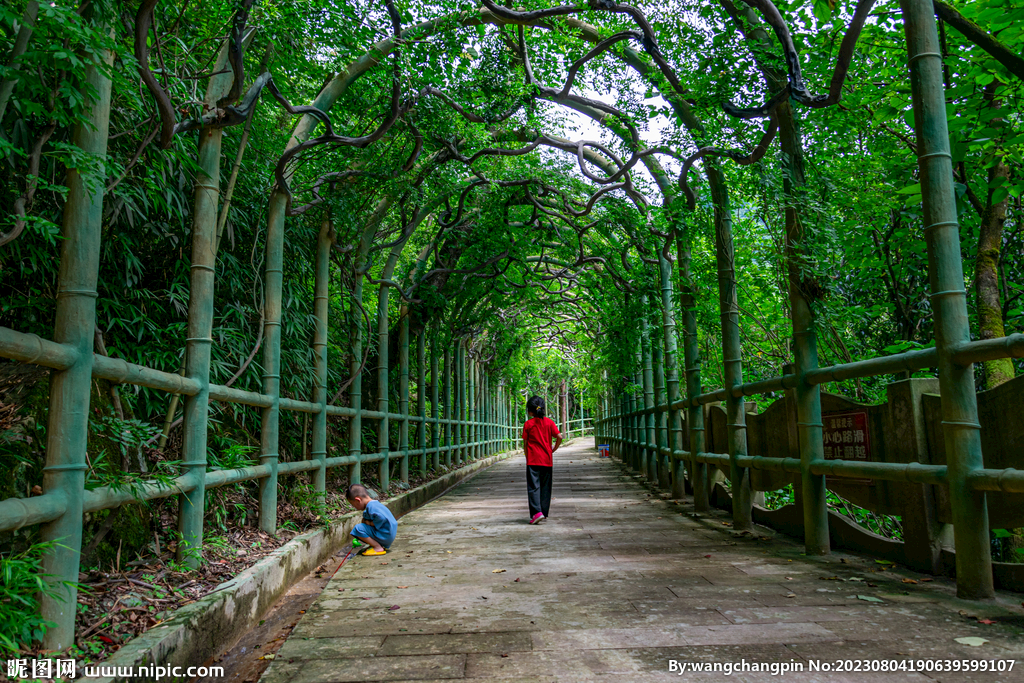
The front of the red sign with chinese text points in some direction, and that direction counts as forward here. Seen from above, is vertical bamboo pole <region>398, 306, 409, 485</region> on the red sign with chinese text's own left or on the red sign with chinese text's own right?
on the red sign with chinese text's own right

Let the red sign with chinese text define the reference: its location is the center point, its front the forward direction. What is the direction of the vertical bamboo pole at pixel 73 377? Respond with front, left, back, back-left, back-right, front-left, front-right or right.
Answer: front

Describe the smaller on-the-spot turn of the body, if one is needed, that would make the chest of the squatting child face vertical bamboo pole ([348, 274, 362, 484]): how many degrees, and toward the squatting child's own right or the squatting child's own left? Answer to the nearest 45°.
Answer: approximately 90° to the squatting child's own right

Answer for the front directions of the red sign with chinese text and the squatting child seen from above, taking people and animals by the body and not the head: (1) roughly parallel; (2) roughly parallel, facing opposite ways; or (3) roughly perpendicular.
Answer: roughly parallel

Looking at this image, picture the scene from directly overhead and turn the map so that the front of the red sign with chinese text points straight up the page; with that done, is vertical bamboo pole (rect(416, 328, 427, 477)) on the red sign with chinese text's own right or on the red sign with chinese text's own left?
on the red sign with chinese text's own right

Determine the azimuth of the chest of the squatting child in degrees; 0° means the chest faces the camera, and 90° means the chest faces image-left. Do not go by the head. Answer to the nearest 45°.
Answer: approximately 90°

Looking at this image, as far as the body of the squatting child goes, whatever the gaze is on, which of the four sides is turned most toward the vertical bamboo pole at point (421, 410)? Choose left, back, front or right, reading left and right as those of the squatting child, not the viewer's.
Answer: right

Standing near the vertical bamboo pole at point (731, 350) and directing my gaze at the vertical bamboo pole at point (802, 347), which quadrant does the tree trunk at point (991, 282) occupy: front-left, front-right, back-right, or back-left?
front-left

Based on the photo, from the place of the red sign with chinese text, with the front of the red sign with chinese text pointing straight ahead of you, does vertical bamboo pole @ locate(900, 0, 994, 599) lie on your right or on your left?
on your left

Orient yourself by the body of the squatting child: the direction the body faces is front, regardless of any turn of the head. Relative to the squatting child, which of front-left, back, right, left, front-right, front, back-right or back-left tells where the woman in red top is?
back-right

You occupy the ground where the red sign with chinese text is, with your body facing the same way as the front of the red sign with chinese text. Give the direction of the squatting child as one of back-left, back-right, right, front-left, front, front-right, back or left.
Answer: front-right

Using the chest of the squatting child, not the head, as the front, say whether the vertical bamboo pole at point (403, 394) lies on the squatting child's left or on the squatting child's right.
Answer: on the squatting child's right

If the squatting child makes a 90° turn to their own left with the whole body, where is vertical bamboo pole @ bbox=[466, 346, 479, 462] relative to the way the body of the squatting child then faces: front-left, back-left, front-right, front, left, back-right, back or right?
back

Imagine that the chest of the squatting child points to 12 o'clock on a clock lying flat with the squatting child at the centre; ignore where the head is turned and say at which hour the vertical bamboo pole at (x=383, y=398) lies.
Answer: The vertical bamboo pole is roughly at 3 o'clock from the squatting child.

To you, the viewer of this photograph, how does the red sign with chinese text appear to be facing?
facing the viewer and to the left of the viewer

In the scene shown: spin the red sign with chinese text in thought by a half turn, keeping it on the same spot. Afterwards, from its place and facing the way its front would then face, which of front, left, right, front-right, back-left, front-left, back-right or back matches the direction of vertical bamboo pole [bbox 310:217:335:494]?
back-left

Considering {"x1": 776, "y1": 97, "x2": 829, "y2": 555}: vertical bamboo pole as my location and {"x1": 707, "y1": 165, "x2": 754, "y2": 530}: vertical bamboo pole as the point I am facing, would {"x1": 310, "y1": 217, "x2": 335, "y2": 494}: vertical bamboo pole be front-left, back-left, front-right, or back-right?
front-left

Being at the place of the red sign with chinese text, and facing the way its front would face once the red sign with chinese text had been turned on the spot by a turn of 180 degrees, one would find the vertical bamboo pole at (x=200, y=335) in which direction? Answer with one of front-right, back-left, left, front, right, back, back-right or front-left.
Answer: back
